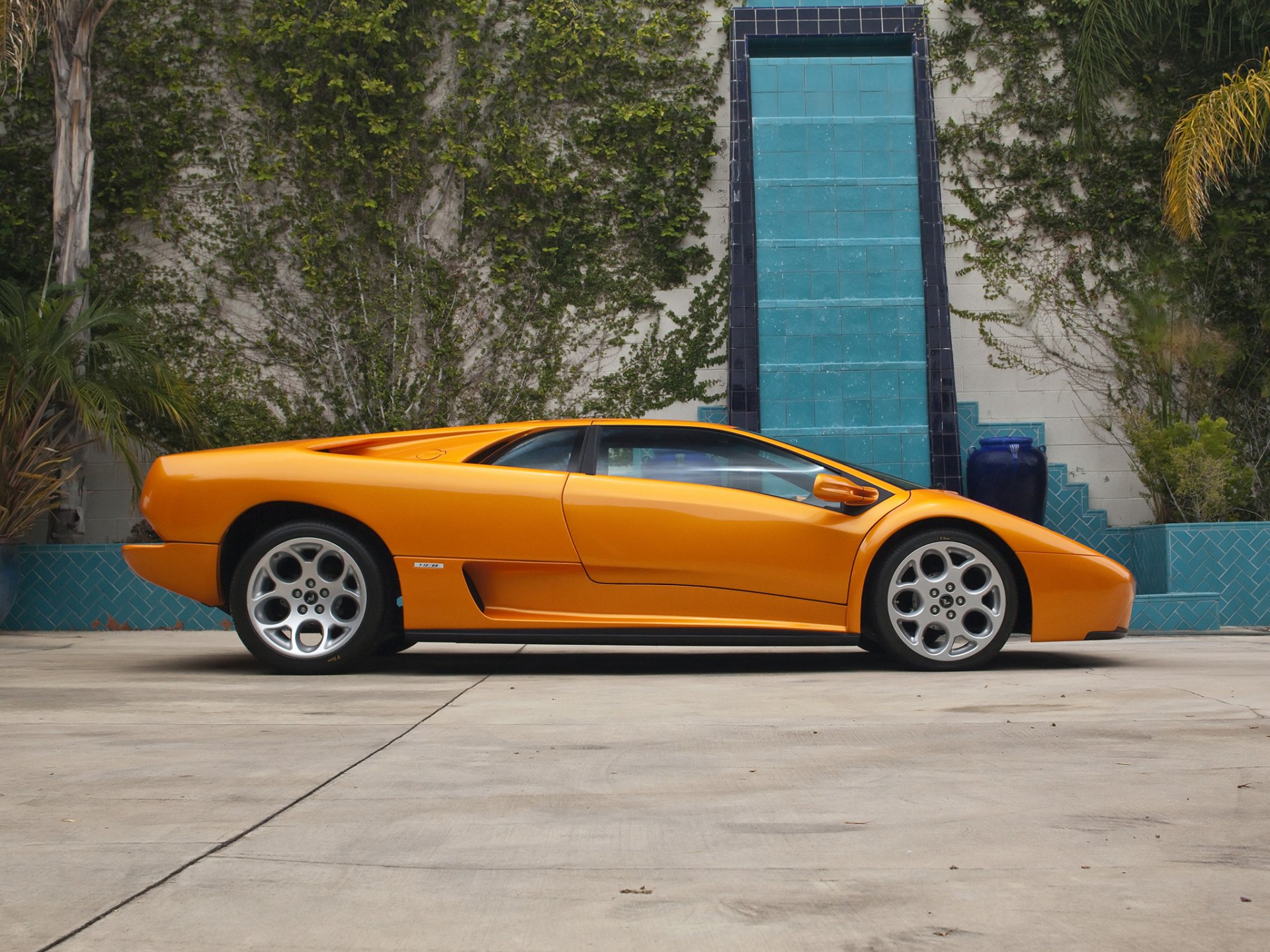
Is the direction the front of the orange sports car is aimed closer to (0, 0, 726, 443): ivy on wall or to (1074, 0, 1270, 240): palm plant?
the palm plant

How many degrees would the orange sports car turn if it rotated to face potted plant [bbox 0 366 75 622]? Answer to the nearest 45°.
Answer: approximately 135° to its left

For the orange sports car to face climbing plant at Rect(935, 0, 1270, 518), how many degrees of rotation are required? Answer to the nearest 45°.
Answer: approximately 45° to its left

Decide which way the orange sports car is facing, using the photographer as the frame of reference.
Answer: facing to the right of the viewer

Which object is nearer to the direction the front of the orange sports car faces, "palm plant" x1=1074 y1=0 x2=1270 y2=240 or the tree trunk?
the palm plant

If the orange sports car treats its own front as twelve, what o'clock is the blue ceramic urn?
The blue ceramic urn is roughly at 10 o'clock from the orange sports car.

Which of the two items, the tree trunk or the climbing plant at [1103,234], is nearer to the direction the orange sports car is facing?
the climbing plant

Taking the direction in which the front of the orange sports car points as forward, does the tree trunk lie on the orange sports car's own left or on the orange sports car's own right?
on the orange sports car's own left
